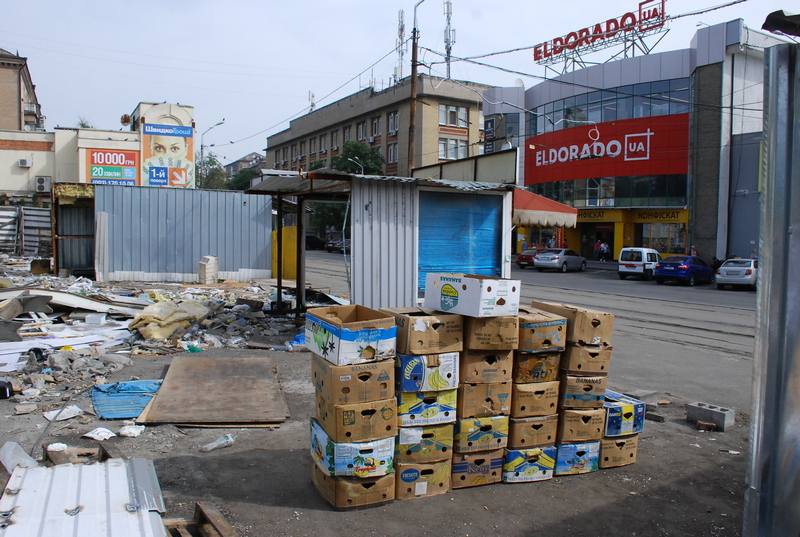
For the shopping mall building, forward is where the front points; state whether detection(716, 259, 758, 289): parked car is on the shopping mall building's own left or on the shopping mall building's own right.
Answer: on the shopping mall building's own left

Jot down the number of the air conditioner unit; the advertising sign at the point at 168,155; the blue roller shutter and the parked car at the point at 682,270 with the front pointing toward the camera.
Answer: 3

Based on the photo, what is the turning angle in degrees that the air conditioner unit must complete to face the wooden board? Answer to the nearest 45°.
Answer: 0° — it already faces it

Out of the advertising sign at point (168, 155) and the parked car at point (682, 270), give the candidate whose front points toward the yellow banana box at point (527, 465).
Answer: the advertising sign

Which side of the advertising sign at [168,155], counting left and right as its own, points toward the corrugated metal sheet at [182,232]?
front

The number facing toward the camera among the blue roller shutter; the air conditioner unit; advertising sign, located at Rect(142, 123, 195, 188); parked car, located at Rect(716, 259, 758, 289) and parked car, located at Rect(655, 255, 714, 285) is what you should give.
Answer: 3

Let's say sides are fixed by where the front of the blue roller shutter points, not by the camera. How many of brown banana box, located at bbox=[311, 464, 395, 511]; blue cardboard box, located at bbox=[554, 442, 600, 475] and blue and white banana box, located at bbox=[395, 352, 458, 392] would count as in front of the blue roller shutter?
3

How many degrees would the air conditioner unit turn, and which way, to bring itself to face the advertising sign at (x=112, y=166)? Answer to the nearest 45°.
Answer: approximately 45° to its left

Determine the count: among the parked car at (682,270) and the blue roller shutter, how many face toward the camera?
1

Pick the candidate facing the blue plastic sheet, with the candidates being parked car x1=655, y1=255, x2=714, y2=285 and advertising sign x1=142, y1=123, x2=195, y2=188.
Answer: the advertising sign
